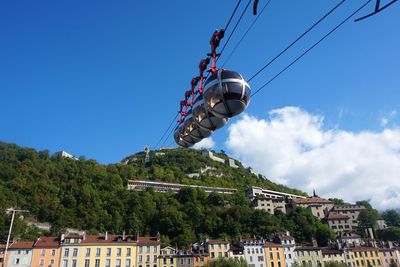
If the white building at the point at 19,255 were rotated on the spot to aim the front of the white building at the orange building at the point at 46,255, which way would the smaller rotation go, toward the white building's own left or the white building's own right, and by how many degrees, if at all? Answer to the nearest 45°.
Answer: approximately 90° to the white building's own left

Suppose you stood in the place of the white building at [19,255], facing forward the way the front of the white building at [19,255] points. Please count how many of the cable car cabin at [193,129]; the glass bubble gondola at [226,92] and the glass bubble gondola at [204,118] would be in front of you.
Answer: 3

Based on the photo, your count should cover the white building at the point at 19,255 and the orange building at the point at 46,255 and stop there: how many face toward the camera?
2

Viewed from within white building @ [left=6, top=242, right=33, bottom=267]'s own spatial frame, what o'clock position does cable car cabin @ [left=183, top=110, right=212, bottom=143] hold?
The cable car cabin is roughly at 12 o'clock from the white building.

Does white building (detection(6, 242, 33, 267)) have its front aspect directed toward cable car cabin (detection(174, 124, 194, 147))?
yes

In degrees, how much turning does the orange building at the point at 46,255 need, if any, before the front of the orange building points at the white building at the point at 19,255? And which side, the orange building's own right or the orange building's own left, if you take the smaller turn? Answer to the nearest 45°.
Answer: approximately 90° to the orange building's own right

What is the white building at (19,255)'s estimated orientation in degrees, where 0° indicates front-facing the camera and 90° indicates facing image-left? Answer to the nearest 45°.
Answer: approximately 0°

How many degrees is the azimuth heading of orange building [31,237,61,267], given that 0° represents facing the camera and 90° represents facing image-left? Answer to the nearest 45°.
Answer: approximately 0°

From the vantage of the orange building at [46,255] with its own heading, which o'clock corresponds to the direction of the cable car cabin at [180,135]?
The cable car cabin is roughly at 12 o'clock from the orange building.

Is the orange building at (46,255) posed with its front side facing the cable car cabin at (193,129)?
yes

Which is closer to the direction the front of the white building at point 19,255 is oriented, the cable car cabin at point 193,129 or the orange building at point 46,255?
the cable car cabin
